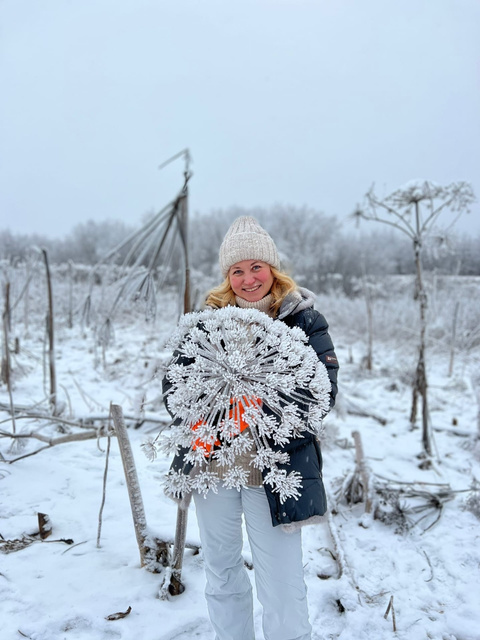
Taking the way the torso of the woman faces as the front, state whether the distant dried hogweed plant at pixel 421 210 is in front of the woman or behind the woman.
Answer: behind

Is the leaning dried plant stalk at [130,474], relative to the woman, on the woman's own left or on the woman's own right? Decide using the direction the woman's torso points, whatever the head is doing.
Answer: on the woman's own right

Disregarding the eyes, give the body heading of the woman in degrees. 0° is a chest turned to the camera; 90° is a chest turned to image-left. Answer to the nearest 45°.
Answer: approximately 0°
